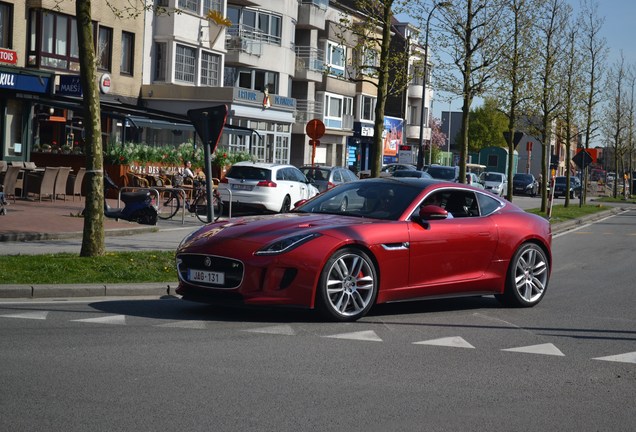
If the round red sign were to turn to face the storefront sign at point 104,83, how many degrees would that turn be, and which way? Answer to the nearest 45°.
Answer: approximately 135° to its right

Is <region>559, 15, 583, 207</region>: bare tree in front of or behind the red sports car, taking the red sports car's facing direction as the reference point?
behind

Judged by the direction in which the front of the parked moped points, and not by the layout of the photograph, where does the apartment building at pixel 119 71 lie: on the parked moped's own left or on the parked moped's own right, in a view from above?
on the parked moped's own right

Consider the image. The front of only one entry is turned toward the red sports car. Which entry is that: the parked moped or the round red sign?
the round red sign

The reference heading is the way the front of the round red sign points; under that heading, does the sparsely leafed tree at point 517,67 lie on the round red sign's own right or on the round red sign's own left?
on the round red sign's own left

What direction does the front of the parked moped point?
to the viewer's left

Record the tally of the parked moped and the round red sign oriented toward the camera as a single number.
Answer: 1

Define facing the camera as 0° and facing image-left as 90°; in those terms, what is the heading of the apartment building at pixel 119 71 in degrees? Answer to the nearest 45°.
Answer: approximately 315°
